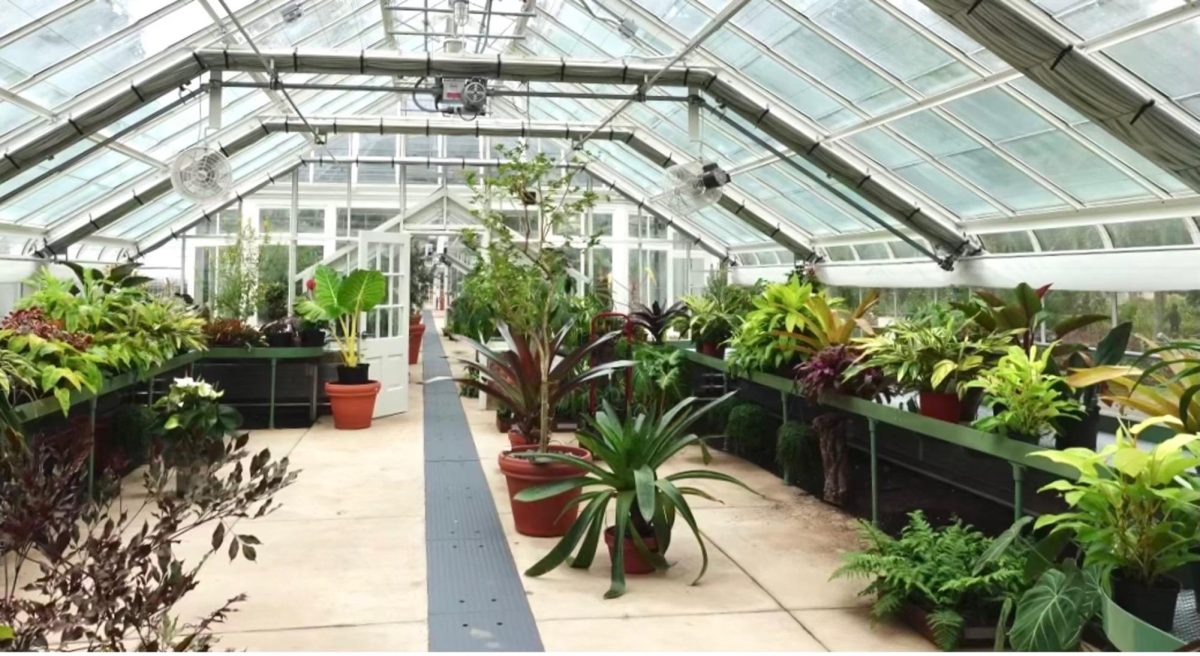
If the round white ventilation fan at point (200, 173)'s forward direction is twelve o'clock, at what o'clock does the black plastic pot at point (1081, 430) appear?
The black plastic pot is roughly at 11 o'clock from the round white ventilation fan.

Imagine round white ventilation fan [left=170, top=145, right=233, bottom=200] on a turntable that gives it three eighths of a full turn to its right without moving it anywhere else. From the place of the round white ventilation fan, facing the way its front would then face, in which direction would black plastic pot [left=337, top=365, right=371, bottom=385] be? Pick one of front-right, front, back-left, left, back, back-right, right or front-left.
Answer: right

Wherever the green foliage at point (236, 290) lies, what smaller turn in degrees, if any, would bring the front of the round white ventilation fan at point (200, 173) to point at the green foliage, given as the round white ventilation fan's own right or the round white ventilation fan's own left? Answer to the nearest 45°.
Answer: approximately 180°

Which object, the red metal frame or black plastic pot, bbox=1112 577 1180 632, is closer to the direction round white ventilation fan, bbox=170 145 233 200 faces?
the black plastic pot

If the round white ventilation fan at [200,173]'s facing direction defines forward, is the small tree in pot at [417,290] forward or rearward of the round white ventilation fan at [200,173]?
rearward

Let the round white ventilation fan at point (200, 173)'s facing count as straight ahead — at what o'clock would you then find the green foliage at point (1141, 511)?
The green foliage is roughly at 11 o'clock from the round white ventilation fan.

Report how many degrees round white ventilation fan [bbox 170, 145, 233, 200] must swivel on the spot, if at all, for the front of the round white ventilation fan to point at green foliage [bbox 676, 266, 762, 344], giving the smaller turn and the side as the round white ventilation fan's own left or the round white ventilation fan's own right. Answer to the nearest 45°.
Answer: approximately 90° to the round white ventilation fan's own left

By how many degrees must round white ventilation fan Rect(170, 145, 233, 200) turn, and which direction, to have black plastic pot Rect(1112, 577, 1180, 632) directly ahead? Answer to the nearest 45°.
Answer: approximately 45° to its left
